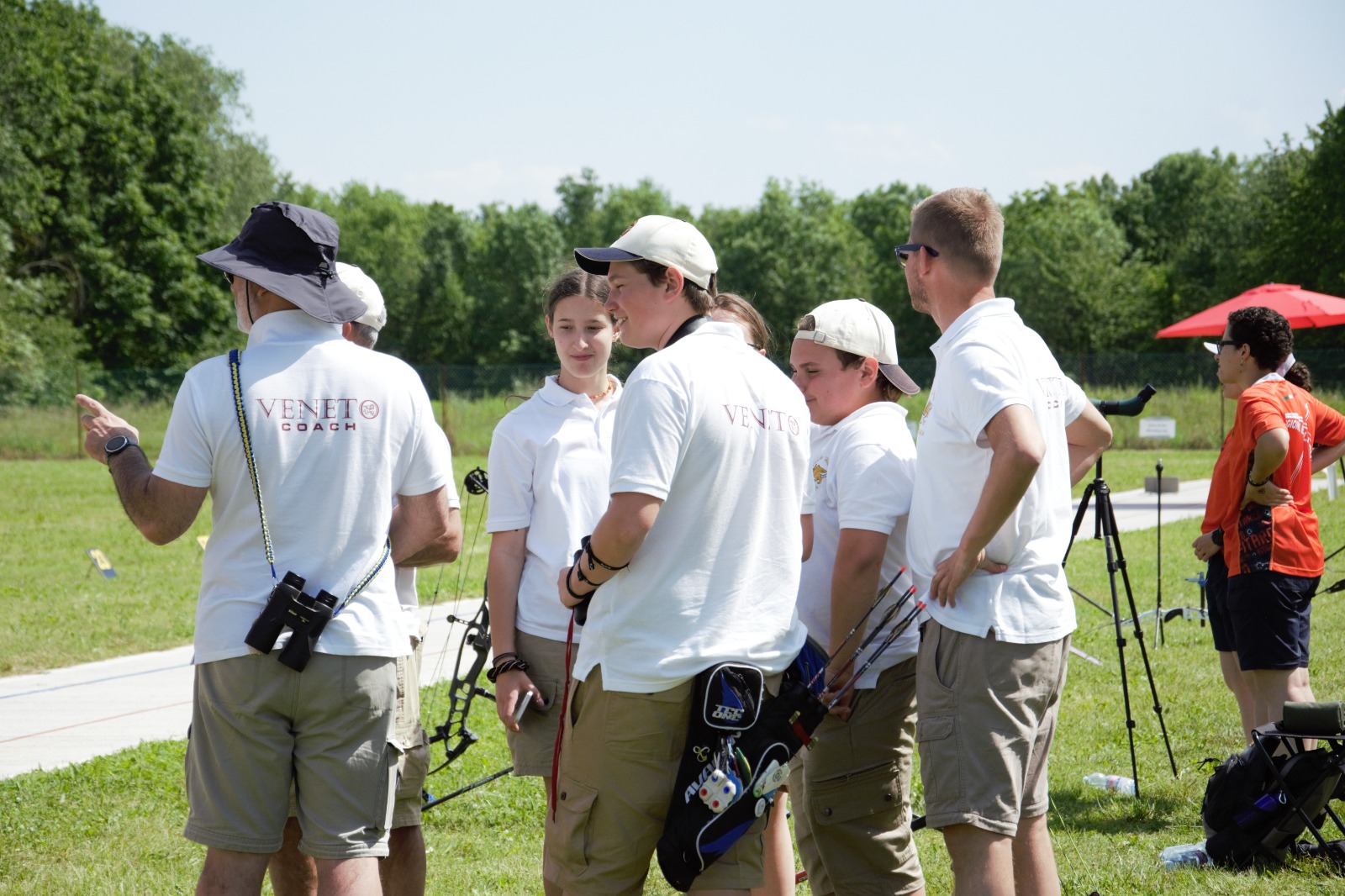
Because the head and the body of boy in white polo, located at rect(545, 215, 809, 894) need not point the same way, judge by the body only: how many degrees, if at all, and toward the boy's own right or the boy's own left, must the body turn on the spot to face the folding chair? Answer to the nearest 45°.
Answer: approximately 90° to the boy's own right

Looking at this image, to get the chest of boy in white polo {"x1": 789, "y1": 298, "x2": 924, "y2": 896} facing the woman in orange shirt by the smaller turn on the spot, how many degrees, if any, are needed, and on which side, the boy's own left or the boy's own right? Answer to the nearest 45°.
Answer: approximately 135° to the boy's own right

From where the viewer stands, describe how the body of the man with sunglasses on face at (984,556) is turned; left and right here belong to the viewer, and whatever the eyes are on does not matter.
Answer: facing away from the viewer and to the left of the viewer

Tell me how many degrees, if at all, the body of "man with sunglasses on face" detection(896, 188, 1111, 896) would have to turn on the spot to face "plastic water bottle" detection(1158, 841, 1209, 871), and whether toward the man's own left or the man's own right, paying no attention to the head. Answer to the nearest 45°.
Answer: approximately 90° to the man's own right

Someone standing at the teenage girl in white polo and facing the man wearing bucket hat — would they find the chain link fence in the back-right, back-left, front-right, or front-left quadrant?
back-right

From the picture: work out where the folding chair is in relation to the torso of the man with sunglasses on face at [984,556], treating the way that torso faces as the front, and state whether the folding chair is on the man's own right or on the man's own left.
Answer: on the man's own right

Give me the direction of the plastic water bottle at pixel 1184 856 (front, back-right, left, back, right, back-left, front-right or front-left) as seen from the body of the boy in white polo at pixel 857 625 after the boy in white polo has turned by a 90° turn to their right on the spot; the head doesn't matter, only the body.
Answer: front-right

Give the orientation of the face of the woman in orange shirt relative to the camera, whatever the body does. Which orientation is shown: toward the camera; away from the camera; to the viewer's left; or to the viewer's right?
to the viewer's left

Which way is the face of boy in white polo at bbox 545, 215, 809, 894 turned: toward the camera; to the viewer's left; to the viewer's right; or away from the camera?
to the viewer's left

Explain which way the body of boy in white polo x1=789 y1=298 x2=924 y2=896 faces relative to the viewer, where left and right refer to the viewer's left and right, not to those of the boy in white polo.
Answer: facing to the left of the viewer

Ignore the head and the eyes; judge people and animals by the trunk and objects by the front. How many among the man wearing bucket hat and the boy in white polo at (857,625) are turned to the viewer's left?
1

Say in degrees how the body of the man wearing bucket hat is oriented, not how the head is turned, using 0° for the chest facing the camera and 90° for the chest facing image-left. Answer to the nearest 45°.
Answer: approximately 180°

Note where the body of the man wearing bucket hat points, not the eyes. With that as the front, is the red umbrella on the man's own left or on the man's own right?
on the man's own right

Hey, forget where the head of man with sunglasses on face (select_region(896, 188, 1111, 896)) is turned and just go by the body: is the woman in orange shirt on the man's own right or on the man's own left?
on the man's own right

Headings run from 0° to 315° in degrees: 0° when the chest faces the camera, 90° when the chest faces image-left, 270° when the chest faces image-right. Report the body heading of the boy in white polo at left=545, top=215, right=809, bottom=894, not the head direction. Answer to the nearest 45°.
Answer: approximately 135°

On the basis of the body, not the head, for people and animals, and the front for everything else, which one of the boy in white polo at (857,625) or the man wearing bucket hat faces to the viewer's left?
the boy in white polo

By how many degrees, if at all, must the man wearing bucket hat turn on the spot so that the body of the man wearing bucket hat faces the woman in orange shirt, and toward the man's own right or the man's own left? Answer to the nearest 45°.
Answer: approximately 90° to the man's own right
